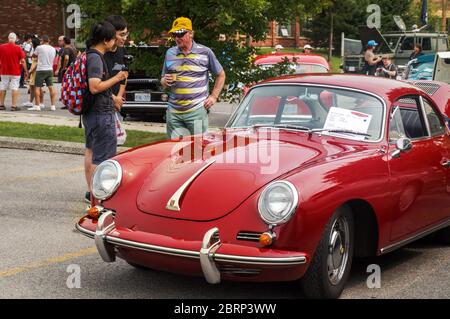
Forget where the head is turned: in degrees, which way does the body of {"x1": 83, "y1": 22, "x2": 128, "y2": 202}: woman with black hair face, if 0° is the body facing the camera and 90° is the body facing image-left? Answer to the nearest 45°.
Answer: approximately 270°

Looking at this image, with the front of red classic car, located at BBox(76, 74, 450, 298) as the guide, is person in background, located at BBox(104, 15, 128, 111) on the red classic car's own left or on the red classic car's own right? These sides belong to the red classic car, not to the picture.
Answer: on the red classic car's own right

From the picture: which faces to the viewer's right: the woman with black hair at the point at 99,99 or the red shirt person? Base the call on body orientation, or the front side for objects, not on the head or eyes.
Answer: the woman with black hair

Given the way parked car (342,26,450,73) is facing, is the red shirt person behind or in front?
in front

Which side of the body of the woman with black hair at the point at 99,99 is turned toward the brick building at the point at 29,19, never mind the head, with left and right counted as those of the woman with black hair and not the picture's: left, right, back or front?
left

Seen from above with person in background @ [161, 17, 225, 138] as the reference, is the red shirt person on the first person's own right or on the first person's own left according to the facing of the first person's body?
on the first person's own right

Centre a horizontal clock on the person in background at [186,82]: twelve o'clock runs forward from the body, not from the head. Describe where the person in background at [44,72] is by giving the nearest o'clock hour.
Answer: the person in background at [44,72] is roughly at 4 o'clock from the person in background at [186,82].
